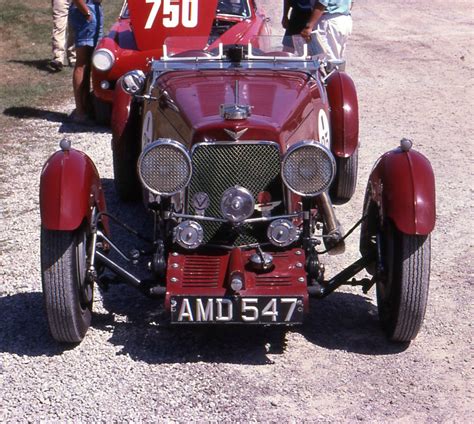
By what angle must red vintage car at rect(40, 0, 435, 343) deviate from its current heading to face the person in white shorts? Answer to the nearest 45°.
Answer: approximately 180°

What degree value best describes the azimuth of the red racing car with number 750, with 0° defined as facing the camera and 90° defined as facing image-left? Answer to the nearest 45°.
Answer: approximately 45°

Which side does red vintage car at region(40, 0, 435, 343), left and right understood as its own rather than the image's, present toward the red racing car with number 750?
back

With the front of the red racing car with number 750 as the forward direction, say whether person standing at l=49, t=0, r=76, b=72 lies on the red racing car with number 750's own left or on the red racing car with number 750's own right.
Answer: on the red racing car with number 750's own right

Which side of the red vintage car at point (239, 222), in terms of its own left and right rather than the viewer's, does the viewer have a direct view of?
front

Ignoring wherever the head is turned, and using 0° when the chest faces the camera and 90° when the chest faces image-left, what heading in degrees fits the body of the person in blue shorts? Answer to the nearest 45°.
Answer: approximately 270°

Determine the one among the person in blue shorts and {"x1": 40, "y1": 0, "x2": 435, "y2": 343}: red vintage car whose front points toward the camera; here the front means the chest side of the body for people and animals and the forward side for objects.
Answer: the red vintage car

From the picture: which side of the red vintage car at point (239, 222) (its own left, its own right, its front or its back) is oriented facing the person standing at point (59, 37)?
back

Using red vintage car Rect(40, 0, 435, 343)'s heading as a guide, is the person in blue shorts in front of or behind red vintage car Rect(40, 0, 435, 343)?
behind

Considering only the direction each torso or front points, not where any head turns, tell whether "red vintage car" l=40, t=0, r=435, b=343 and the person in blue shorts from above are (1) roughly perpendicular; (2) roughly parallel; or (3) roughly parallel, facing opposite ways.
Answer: roughly perpendicular
